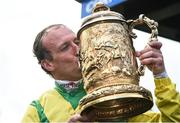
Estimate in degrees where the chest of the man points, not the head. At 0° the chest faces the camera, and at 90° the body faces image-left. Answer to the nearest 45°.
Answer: approximately 315°
